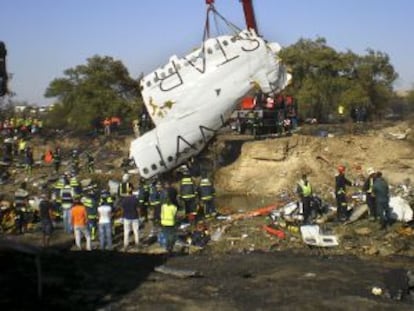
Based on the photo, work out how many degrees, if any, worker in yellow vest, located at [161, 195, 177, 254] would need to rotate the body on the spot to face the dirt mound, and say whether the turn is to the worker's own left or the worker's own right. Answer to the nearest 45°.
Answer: approximately 45° to the worker's own right

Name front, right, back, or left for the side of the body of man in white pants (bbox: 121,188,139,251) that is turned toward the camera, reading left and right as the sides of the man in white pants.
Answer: back

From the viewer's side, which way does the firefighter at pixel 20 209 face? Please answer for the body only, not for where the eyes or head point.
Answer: away from the camera

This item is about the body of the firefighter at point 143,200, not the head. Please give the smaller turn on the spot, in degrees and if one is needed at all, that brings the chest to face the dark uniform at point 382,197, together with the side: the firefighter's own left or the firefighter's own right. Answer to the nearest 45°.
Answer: approximately 135° to the firefighter's own right

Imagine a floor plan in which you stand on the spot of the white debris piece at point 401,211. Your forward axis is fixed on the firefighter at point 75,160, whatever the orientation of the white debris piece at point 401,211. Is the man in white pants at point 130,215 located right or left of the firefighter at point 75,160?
left

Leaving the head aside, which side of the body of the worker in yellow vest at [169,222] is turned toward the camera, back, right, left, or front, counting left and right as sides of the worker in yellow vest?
back

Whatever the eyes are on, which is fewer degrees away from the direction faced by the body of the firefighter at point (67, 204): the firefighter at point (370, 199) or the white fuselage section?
the white fuselage section

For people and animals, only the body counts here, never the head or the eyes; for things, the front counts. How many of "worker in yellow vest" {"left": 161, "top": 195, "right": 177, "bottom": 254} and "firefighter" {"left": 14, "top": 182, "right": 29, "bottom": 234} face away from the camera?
2

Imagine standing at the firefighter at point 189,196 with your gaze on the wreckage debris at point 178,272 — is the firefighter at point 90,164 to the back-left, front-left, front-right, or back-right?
back-right

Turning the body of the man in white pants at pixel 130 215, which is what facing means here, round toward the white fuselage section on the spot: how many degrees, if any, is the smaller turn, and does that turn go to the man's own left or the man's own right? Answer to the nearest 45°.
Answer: approximately 45° to the man's own right

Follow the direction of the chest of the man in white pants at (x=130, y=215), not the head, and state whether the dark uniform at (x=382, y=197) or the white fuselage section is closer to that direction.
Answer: the white fuselage section

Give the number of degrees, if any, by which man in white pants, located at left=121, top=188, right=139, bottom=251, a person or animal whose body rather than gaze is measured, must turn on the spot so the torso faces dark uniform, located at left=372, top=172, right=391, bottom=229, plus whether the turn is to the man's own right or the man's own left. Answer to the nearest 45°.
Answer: approximately 90° to the man's own right

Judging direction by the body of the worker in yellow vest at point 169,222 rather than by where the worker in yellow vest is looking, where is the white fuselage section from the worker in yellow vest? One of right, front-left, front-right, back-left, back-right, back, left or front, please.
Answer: front

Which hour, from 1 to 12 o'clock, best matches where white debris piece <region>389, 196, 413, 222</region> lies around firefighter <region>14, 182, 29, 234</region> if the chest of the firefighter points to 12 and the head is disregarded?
The white debris piece is roughly at 4 o'clock from the firefighter.

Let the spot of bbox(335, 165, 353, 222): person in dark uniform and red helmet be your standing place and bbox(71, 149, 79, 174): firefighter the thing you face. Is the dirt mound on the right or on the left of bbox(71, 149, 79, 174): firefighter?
right

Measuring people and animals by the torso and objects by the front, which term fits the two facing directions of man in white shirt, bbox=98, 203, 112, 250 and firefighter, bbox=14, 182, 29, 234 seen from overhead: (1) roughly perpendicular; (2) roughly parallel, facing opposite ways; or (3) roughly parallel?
roughly parallel

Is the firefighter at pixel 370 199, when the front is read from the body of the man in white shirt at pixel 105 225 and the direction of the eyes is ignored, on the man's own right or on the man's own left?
on the man's own right

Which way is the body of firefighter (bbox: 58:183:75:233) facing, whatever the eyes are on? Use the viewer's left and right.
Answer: facing away from the viewer

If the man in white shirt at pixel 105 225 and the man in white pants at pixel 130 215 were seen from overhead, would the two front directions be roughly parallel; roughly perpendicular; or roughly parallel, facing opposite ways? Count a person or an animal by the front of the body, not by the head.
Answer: roughly parallel
